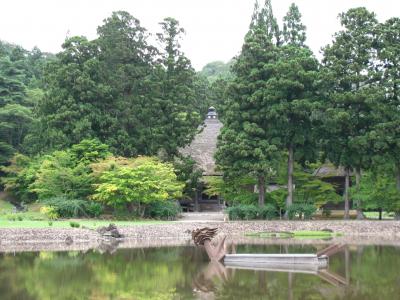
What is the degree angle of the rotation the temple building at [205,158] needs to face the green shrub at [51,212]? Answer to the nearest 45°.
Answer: approximately 45° to its right

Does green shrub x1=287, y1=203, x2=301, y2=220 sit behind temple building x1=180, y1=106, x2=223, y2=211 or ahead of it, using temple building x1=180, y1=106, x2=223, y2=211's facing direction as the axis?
ahead

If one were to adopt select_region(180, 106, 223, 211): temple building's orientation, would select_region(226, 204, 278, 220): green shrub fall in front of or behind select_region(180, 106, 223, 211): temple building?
in front

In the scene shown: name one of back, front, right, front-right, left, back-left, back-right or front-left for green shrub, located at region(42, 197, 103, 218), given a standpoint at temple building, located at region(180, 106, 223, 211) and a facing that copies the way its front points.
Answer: front-right

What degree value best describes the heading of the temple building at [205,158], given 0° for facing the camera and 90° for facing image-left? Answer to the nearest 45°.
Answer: approximately 0°

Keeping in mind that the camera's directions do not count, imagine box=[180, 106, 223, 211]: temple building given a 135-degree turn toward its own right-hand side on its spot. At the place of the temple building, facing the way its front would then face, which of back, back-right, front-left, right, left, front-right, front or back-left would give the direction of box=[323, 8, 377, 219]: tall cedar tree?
back

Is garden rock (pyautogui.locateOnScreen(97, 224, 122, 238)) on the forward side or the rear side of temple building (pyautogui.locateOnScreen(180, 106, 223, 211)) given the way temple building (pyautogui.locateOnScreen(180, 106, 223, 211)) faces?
on the forward side

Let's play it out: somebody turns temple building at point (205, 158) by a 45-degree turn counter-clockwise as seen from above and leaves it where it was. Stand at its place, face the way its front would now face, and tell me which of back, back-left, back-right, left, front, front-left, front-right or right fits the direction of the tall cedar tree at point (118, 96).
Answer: right
